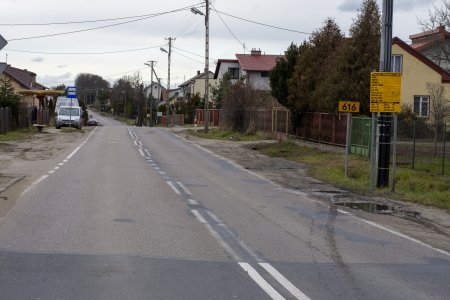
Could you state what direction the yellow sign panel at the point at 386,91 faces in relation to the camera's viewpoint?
facing the viewer

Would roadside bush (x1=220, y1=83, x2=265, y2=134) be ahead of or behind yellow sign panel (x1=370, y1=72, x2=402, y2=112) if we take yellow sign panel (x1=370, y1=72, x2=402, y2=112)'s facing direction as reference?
behind

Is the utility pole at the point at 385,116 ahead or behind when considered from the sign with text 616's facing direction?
ahead

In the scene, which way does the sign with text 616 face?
toward the camera

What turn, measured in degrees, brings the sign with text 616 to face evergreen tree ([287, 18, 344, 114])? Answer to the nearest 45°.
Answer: approximately 180°

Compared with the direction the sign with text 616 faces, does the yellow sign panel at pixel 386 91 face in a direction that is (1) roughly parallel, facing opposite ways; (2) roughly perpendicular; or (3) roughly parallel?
roughly parallel

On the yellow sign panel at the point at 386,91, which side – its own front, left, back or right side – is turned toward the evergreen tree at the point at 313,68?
back

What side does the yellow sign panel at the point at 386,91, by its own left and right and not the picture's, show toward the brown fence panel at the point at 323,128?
back

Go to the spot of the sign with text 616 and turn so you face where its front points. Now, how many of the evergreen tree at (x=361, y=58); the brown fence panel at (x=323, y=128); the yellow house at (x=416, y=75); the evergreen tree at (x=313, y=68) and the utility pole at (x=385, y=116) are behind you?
4

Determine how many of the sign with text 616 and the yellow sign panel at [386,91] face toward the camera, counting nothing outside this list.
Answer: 2
